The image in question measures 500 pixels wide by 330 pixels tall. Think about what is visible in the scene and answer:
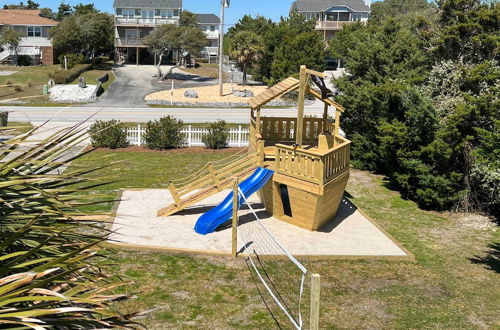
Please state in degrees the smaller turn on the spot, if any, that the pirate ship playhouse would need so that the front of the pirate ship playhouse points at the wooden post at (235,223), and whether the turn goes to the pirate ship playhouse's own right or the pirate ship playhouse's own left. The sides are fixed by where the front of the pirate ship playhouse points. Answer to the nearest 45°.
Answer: approximately 90° to the pirate ship playhouse's own right

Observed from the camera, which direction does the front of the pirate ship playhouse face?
facing the viewer and to the right of the viewer

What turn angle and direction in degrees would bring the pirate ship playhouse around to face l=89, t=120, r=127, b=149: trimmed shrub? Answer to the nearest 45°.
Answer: approximately 180°

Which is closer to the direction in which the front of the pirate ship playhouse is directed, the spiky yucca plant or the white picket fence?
the spiky yucca plant

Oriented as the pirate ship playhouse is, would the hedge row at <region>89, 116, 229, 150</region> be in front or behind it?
behind

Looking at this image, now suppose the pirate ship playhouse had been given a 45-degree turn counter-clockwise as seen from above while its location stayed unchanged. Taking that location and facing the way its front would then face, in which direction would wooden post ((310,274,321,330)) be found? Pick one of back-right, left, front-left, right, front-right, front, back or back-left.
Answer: right

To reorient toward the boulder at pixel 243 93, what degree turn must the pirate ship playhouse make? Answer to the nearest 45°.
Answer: approximately 135° to its left

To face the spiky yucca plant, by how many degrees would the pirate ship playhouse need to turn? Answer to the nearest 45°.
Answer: approximately 45° to its right

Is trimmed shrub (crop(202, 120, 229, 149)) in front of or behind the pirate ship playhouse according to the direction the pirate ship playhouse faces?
behind

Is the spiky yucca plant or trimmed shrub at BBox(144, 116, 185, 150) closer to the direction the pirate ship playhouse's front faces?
the spiky yucca plant

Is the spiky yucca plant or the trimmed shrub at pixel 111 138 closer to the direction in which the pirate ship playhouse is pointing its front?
the spiky yucca plant
